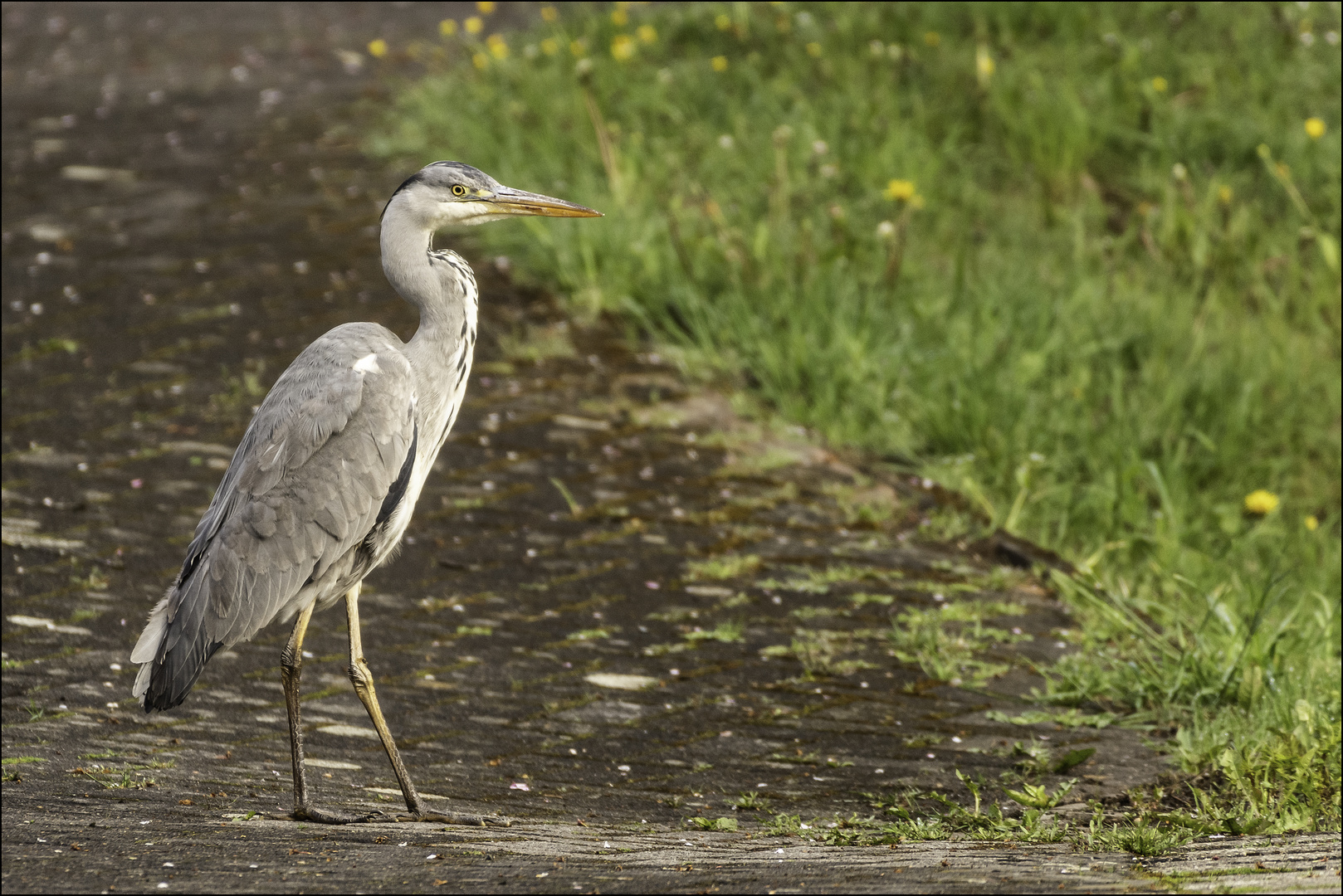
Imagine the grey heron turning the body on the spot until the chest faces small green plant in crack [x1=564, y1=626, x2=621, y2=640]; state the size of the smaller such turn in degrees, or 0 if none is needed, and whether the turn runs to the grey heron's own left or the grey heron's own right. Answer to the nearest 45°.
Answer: approximately 45° to the grey heron's own left

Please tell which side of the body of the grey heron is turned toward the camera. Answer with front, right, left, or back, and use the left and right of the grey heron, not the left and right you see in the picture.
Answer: right

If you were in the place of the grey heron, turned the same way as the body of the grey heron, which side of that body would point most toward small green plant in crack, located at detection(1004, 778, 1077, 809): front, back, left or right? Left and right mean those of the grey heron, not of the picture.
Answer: front

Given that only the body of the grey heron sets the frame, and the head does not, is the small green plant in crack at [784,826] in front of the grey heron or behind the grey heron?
in front

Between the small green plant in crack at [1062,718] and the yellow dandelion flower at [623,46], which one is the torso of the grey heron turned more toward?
the small green plant in crack

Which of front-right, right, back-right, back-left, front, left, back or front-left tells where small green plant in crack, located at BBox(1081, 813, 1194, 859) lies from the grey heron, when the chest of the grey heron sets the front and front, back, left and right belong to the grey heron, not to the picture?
front-right

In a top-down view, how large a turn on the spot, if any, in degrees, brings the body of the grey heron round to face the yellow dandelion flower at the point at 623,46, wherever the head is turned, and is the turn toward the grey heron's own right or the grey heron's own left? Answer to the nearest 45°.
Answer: approximately 90° to the grey heron's own left

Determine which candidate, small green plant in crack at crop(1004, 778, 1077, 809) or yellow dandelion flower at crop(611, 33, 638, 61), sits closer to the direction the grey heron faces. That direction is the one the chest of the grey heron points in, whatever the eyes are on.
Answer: the small green plant in crack
